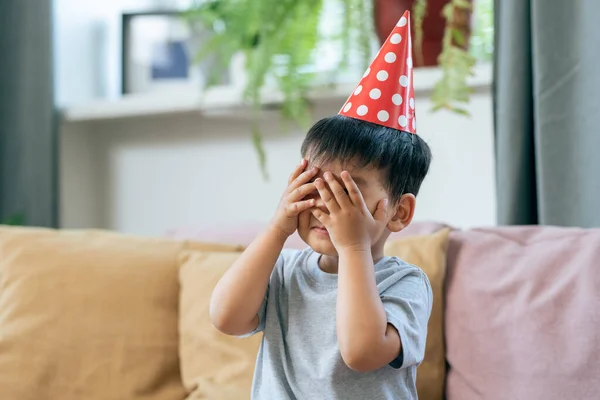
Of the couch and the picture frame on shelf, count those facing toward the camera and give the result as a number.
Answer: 2

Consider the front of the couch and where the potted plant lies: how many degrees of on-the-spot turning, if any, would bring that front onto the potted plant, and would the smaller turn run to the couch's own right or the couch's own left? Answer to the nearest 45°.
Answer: approximately 180°

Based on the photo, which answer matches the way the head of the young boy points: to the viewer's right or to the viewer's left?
to the viewer's left

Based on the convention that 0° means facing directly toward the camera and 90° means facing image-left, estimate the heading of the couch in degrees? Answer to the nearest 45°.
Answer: approximately 0°

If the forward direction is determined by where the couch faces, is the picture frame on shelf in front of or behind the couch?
behind

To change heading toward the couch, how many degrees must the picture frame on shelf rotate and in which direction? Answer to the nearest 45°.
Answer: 0° — it already faces it

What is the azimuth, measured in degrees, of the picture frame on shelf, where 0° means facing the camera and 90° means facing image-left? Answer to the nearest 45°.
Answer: approximately 0°
